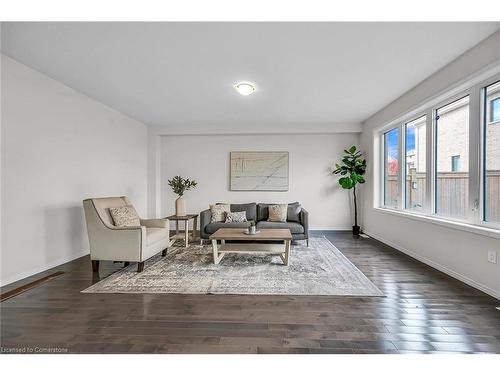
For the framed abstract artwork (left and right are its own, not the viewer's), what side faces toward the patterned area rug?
front

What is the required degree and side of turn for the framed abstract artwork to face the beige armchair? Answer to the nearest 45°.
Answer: approximately 45° to its right

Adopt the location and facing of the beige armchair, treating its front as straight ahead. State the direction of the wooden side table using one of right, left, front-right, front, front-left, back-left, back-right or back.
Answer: left

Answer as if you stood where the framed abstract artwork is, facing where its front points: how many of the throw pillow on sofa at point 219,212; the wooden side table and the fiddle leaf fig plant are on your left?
1

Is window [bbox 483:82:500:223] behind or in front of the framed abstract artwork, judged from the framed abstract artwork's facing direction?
in front

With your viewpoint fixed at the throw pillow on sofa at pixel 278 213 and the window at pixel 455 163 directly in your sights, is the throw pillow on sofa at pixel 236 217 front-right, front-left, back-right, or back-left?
back-right

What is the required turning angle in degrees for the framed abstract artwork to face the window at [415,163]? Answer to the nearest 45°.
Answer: approximately 45° to its left

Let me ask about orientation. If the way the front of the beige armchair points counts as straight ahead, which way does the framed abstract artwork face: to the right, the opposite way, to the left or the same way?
to the right

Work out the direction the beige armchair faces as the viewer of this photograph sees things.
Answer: facing the viewer and to the right of the viewer

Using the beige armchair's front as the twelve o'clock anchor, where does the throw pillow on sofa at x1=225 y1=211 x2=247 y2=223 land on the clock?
The throw pillow on sofa is roughly at 10 o'clock from the beige armchair.

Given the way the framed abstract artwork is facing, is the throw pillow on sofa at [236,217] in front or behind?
in front

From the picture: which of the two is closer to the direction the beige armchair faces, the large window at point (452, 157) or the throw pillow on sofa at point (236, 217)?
the large window

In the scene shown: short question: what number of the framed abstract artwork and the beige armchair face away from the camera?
0

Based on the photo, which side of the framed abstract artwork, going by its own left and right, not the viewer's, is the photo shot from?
front
